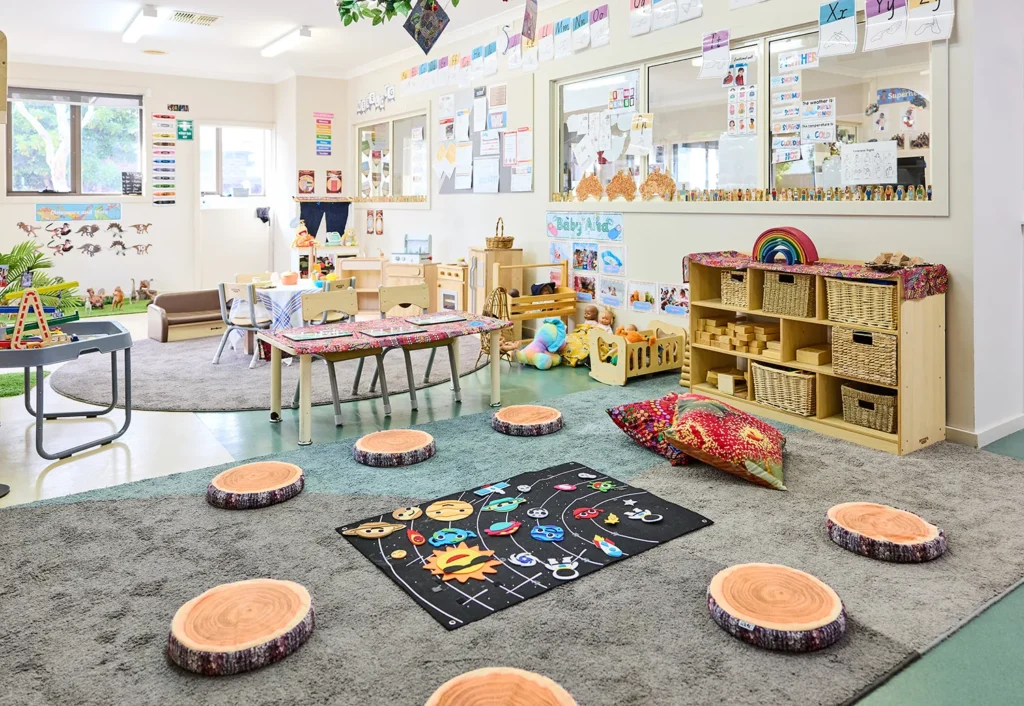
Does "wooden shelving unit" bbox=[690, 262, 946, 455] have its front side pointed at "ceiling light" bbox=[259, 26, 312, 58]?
no

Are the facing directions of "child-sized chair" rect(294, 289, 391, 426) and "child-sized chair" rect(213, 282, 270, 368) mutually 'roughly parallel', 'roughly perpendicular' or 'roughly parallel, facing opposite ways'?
roughly perpendicular

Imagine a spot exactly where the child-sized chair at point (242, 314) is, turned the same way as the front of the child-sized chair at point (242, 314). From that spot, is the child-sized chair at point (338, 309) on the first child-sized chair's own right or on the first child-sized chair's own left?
on the first child-sized chair's own right

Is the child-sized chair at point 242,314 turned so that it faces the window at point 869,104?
no

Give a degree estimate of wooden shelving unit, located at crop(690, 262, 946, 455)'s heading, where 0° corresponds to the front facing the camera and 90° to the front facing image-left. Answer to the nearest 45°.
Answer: approximately 45°

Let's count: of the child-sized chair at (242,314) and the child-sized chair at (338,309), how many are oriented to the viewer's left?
0
